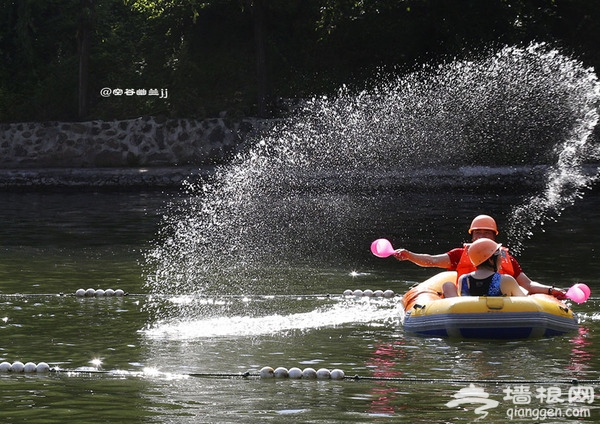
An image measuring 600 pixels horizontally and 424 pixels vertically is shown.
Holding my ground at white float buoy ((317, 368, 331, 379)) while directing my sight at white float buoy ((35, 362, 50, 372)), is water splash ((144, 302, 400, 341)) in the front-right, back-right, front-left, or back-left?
front-right

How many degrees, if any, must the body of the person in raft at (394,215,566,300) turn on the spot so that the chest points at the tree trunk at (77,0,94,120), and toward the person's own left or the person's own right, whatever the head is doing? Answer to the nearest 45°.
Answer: approximately 135° to the person's own right

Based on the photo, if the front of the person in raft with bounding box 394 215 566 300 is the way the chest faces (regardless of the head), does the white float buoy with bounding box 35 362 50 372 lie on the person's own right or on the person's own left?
on the person's own right

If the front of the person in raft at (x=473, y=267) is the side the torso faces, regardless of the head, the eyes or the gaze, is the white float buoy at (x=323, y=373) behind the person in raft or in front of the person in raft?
in front

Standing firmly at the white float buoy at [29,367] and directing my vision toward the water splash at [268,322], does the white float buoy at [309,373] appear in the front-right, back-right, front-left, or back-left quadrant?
front-right

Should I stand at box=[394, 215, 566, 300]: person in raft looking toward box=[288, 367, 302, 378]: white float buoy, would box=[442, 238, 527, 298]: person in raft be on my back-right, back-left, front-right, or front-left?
front-left

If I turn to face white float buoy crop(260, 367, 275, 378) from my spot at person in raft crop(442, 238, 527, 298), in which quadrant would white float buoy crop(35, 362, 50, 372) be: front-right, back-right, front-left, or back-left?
front-right

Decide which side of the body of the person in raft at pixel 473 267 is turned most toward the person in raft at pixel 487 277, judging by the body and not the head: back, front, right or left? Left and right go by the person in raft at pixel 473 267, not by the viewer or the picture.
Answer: front

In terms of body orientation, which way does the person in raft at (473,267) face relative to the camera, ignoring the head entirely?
toward the camera

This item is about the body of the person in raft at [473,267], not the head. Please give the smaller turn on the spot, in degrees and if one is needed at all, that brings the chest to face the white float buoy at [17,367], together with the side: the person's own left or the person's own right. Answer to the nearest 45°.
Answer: approximately 45° to the person's own right

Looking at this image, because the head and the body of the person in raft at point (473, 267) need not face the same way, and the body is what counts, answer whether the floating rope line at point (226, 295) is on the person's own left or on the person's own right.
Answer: on the person's own right

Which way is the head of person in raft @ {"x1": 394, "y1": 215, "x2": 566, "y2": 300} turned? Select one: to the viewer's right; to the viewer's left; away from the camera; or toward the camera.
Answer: toward the camera

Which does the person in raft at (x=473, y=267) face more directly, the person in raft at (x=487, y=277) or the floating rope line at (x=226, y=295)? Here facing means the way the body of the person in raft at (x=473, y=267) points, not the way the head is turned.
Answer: the person in raft

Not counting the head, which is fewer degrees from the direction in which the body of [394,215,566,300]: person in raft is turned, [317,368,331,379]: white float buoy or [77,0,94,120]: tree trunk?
the white float buoy
